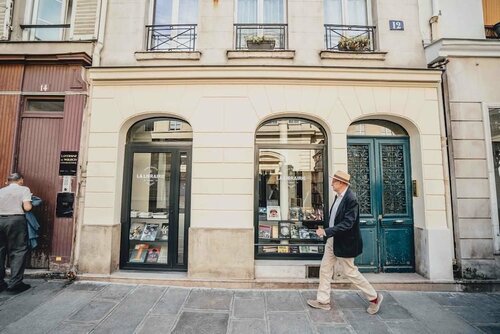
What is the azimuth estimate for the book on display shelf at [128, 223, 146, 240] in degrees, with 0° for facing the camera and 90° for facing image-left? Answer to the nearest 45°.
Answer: approximately 0°

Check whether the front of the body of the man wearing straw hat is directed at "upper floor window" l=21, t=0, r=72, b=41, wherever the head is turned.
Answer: yes

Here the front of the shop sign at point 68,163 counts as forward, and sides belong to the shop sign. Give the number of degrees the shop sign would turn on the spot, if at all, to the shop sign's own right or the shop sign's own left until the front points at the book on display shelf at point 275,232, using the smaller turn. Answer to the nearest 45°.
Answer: approximately 45° to the shop sign's own left

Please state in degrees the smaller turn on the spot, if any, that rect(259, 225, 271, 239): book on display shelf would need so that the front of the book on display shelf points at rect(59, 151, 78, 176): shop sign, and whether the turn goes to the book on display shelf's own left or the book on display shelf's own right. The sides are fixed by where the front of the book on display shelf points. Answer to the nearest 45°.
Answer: approximately 90° to the book on display shelf's own right

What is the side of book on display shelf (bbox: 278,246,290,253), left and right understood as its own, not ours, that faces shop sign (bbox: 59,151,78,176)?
right

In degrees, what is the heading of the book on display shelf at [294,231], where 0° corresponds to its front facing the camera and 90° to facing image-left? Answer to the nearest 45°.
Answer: approximately 0°

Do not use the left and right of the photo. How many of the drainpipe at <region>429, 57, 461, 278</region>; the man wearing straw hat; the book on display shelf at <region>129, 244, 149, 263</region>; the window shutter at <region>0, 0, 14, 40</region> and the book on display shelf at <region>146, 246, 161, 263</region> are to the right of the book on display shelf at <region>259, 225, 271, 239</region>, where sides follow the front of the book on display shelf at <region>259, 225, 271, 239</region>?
3

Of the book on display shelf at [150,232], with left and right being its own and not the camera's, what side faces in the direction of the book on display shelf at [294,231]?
left

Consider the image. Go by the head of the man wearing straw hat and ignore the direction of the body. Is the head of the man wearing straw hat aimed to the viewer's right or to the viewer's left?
to the viewer's left

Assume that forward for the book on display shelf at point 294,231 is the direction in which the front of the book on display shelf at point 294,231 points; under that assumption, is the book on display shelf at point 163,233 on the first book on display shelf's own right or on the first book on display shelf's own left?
on the first book on display shelf's own right
